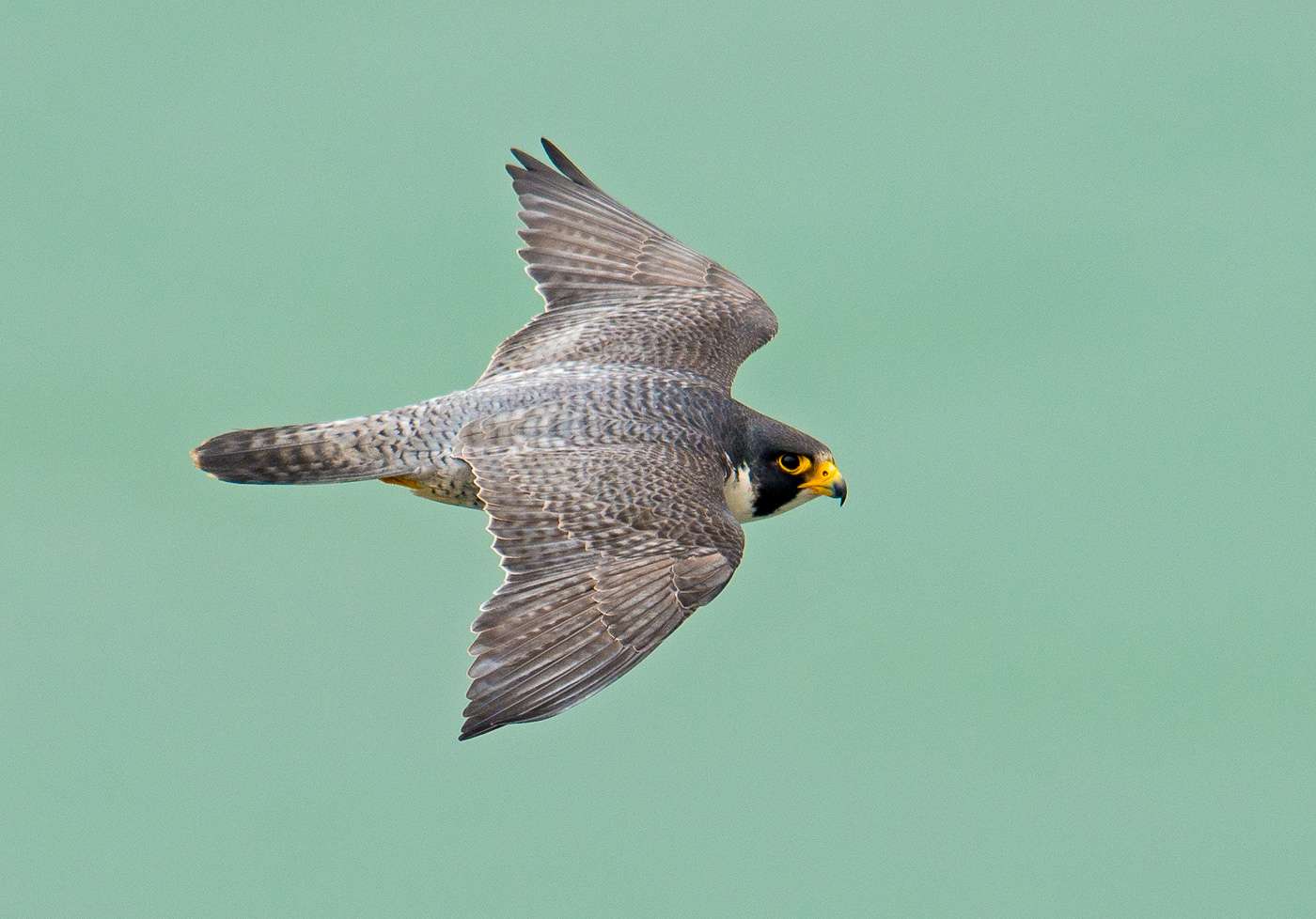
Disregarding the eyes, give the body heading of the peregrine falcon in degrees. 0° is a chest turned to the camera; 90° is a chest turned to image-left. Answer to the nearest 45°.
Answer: approximately 270°
